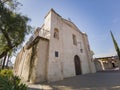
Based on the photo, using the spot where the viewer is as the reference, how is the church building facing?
facing the viewer and to the right of the viewer

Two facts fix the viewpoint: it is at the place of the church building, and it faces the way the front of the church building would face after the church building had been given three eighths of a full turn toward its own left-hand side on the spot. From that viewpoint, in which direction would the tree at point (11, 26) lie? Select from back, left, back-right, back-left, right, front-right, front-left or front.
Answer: left
